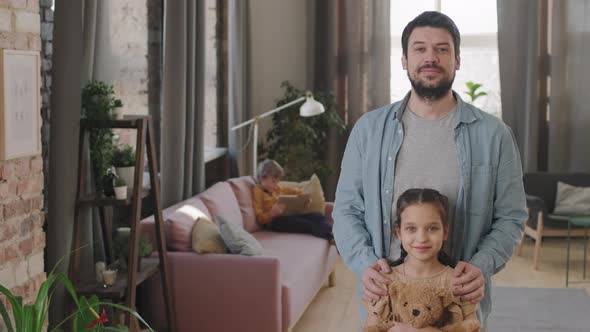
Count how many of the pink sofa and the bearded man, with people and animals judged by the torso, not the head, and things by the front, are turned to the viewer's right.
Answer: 1

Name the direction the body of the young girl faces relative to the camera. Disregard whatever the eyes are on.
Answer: toward the camera

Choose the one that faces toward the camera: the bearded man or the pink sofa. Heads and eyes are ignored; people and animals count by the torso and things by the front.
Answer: the bearded man

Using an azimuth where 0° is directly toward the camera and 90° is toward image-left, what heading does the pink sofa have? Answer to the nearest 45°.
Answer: approximately 270°

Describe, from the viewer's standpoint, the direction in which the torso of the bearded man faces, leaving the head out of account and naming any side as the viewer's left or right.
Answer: facing the viewer

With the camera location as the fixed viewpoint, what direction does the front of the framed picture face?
facing the viewer and to the right of the viewer

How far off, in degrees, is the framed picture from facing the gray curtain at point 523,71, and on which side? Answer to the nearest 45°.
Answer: approximately 90° to its left

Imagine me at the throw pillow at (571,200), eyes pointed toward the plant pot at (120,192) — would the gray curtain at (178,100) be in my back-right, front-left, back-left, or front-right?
front-right

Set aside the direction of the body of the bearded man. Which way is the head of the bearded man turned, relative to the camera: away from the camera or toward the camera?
toward the camera

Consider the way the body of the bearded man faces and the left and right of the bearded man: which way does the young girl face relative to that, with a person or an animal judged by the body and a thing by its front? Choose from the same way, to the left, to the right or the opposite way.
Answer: the same way

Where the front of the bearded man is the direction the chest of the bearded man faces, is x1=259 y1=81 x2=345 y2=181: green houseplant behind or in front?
behind

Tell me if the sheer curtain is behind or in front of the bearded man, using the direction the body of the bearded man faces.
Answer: behind

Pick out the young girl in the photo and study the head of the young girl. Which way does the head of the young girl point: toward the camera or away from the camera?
toward the camera

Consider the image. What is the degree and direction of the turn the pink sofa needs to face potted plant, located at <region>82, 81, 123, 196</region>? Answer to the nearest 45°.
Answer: approximately 135° to its right
